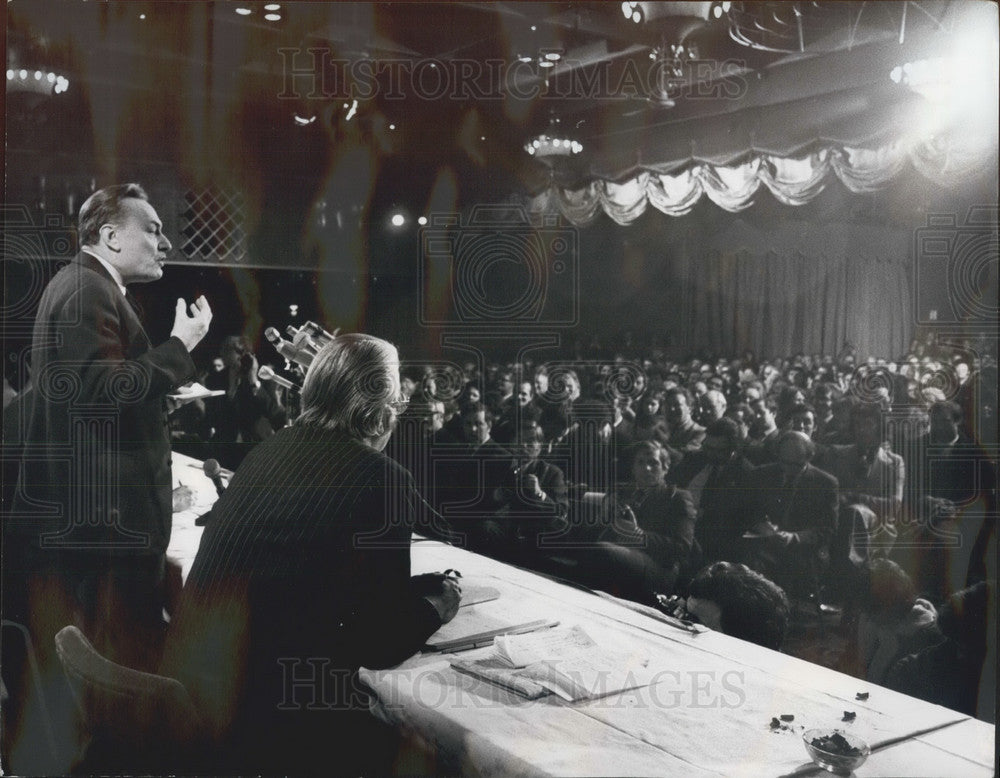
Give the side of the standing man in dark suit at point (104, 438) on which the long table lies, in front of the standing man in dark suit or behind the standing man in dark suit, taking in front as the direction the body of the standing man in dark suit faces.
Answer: in front

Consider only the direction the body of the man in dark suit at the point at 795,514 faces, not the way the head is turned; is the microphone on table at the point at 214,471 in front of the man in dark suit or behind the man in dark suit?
in front

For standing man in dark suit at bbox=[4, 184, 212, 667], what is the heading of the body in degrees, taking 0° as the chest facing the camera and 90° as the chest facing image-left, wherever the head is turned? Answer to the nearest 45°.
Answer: approximately 270°

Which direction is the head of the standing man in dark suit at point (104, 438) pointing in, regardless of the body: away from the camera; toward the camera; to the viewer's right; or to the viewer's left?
to the viewer's right

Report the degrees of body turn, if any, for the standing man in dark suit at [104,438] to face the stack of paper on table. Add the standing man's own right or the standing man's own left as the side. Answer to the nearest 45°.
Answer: approximately 45° to the standing man's own right
